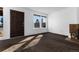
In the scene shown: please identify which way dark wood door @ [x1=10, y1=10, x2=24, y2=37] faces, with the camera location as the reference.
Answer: facing the viewer and to the right of the viewer

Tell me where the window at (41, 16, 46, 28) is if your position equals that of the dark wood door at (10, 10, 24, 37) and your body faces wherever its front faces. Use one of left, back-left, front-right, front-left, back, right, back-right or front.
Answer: front-left
